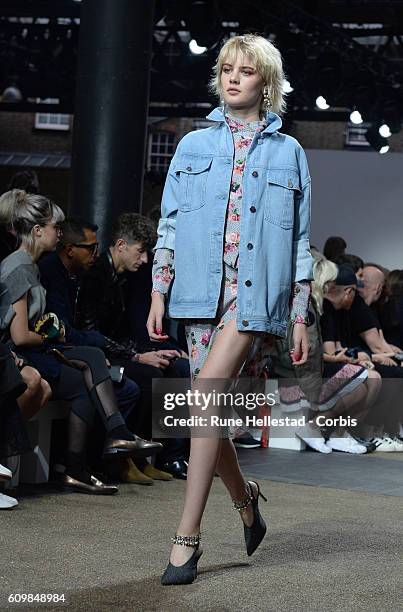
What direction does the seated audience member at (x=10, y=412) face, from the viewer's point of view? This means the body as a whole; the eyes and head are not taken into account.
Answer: to the viewer's right

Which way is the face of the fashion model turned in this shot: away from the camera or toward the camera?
toward the camera

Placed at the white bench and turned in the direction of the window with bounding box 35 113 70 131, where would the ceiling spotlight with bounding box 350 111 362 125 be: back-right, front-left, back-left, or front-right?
front-right

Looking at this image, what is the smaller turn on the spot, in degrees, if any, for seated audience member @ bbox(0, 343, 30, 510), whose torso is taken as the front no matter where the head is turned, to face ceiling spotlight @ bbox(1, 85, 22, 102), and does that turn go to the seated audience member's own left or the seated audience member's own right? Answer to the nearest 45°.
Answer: approximately 90° to the seated audience member's own left

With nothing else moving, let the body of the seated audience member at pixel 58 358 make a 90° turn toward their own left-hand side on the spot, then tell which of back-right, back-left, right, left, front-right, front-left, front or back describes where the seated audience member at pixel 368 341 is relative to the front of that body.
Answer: front-right

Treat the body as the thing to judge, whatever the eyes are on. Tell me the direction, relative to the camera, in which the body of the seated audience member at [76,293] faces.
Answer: to the viewer's right

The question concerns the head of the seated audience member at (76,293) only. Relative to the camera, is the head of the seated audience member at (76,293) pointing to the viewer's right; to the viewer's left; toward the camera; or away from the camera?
to the viewer's right

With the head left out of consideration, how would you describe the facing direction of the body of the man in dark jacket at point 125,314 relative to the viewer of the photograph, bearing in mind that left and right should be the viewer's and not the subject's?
facing to the right of the viewer

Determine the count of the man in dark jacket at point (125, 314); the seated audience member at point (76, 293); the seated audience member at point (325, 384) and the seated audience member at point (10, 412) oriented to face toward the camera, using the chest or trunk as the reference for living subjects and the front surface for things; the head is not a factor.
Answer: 0

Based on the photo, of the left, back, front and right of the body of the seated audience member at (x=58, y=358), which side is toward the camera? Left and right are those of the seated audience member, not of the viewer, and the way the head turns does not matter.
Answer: right
